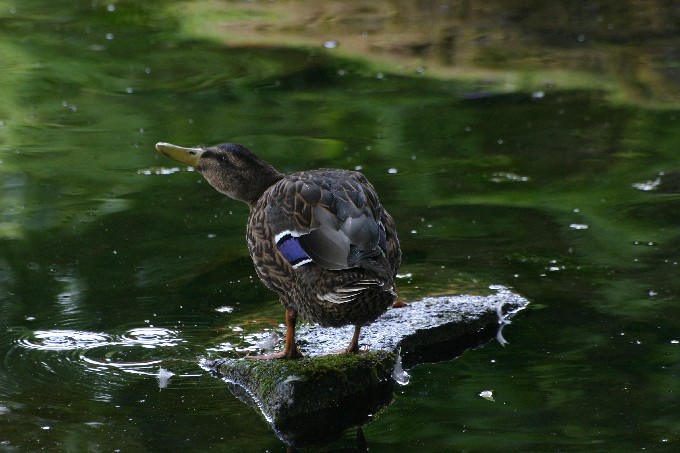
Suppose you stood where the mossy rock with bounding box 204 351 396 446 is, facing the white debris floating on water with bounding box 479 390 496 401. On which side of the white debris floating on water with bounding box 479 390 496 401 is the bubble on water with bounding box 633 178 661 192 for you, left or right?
left

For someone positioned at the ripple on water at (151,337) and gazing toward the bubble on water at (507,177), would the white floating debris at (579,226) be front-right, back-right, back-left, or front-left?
front-right

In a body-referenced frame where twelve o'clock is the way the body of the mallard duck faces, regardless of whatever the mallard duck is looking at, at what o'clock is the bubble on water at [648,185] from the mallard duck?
The bubble on water is roughly at 3 o'clock from the mallard duck.

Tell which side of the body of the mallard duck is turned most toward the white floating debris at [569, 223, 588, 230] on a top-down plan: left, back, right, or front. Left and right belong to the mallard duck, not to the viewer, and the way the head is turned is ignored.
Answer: right

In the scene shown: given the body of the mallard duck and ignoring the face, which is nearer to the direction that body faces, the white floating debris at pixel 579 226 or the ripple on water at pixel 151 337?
the ripple on water

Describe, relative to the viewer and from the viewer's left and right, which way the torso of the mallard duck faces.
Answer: facing away from the viewer and to the left of the viewer

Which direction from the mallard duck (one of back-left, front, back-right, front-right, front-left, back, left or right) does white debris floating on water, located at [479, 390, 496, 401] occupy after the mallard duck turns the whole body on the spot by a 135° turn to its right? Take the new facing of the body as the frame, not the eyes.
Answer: front

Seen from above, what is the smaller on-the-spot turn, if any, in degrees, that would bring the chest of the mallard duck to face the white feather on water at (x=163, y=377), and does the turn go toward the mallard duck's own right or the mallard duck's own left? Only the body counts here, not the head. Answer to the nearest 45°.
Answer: approximately 45° to the mallard duck's own left

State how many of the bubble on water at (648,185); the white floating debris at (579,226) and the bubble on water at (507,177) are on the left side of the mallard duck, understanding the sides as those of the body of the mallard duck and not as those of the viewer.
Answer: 0
